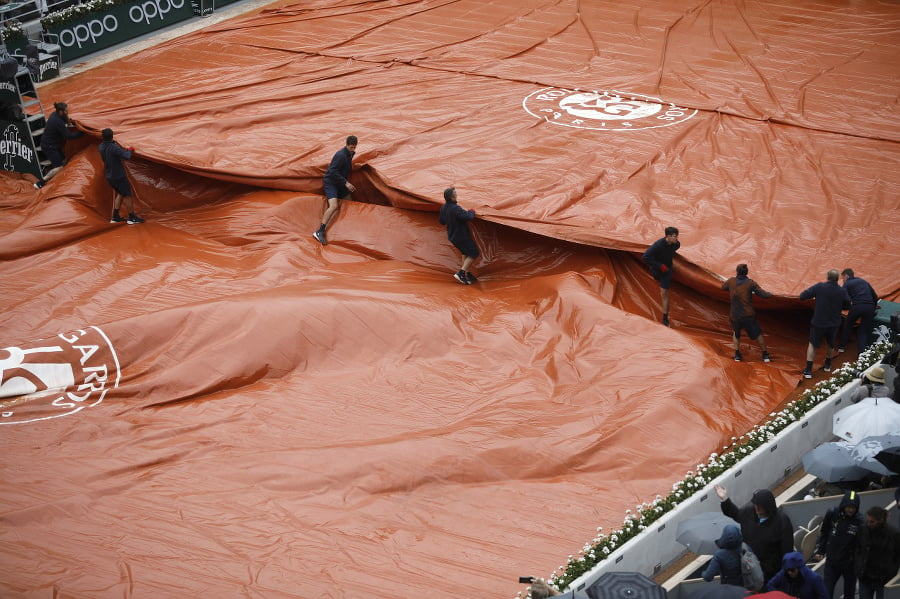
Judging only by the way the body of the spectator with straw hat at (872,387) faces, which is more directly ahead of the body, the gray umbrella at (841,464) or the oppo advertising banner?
the oppo advertising banner

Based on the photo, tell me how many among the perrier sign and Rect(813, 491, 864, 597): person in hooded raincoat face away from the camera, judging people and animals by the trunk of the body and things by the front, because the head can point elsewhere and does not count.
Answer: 0

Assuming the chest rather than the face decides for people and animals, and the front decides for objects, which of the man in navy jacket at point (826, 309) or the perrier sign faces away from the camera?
the man in navy jacket

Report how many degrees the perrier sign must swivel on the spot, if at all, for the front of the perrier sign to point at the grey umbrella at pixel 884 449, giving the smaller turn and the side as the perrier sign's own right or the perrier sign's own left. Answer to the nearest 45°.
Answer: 0° — it already faces it

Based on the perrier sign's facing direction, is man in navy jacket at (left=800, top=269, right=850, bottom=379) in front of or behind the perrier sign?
in front

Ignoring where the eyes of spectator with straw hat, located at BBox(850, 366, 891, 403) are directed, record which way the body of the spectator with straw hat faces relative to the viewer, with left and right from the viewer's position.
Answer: facing away from the viewer and to the left of the viewer

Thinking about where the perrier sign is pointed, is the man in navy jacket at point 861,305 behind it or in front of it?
in front

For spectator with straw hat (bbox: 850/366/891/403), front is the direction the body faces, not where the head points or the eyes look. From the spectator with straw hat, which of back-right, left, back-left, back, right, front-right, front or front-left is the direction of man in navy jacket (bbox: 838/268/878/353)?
front-right

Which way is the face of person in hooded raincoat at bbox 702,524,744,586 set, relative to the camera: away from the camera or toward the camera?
away from the camera
